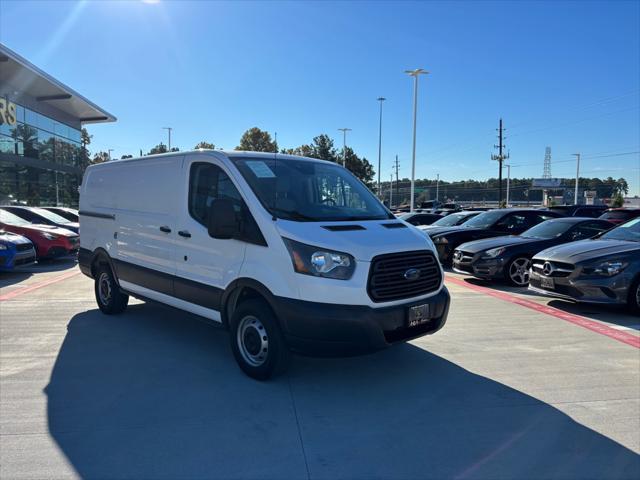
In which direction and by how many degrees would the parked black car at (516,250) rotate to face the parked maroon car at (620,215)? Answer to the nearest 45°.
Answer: approximately 180°

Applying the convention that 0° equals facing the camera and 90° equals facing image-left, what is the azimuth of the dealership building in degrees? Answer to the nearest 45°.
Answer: approximately 315°

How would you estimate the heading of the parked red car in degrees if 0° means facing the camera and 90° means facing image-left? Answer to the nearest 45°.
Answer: approximately 315°

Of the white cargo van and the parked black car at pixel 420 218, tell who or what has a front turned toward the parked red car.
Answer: the parked black car

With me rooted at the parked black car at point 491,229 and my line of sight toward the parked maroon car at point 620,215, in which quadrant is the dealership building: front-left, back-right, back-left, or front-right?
back-left

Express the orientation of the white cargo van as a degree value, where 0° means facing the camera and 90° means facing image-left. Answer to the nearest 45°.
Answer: approximately 315°

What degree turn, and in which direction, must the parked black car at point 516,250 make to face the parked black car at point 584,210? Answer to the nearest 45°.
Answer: approximately 135° to its right

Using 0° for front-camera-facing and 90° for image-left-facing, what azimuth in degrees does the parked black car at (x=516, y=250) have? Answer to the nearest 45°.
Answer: approximately 45°

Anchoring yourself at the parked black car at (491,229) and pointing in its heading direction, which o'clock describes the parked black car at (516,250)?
the parked black car at (516,250) is roughly at 10 o'clock from the parked black car at (491,229).

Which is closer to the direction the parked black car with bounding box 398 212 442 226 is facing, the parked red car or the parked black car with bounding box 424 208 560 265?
the parked red car

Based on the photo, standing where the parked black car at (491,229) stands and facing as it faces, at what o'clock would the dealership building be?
The dealership building is roughly at 2 o'clock from the parked black car.
